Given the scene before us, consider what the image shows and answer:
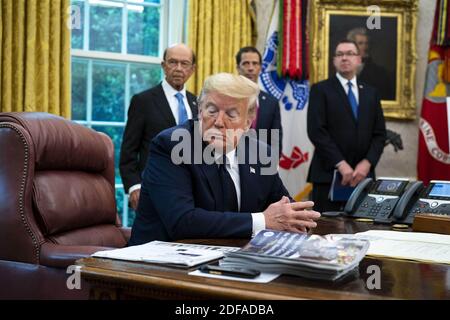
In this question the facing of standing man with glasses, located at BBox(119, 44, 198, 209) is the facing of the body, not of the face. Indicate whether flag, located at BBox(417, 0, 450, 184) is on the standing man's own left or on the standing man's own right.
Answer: on the standing man's own left

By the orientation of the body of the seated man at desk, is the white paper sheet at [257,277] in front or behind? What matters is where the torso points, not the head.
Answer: in front

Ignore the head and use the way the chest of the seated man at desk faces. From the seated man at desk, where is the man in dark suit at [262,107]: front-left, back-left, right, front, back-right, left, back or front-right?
back-left

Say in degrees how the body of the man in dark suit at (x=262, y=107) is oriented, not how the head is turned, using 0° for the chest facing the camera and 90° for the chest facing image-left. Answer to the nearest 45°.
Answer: approximately 0°

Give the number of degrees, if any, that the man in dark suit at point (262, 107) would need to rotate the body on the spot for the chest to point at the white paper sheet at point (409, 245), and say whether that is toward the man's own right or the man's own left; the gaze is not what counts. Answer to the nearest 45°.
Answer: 0° — they already face it

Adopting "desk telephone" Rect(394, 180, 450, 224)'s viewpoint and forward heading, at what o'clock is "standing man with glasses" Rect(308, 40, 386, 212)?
The standing man with glasses is roughly at 4 o'clock from the desk telephone.

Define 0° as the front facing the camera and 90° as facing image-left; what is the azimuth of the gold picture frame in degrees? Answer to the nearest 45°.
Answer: approximately 0°

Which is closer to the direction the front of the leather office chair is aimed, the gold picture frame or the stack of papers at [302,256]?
the stack of papers

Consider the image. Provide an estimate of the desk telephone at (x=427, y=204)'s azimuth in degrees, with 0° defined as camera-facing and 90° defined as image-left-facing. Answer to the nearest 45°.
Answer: approximately 45°

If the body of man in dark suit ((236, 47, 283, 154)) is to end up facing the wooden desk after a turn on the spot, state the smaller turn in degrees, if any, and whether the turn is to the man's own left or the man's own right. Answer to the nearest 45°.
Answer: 0° — they already face it

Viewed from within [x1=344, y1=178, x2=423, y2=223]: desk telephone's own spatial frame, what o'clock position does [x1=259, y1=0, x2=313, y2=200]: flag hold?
The flag is roughly at 4 o'clock from the desk telephone.

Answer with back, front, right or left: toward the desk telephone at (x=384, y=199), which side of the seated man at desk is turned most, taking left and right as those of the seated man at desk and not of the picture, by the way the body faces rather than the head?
left

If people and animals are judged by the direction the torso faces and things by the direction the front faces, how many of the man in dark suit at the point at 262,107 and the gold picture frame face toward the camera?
2
